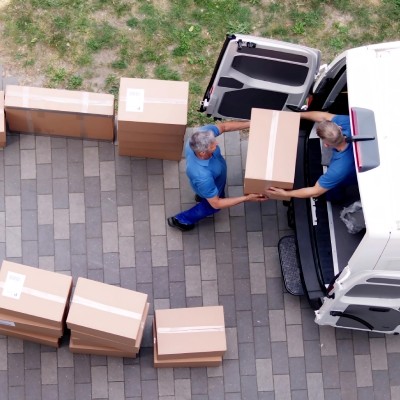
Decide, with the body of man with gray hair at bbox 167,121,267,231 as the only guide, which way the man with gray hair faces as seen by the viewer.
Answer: to the viewer's right

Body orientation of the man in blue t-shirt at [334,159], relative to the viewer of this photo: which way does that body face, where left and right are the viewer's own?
facing to the left of the viewer

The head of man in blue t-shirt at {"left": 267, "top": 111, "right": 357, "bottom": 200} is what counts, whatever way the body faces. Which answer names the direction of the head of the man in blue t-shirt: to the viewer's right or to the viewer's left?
to the viewer's left

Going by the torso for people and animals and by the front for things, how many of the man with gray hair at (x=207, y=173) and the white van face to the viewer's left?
0

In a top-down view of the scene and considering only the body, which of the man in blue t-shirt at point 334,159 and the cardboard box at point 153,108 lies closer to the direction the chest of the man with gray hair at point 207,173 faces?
the man in blue t-shirt

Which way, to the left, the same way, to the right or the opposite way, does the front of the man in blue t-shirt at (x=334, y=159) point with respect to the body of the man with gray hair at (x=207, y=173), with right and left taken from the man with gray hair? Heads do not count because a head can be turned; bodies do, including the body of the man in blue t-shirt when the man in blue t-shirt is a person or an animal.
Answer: the opposite way

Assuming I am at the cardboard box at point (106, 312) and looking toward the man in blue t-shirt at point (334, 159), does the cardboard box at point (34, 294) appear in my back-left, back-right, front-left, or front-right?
back-left

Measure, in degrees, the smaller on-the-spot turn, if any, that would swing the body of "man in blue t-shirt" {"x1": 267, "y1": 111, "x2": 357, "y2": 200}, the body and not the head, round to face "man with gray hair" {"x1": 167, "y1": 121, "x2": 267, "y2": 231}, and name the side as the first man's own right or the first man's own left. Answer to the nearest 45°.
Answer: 0° — they already face them

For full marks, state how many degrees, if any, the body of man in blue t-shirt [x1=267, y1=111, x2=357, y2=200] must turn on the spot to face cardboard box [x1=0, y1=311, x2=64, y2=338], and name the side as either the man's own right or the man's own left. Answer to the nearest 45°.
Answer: approximately 45° to the man's own left

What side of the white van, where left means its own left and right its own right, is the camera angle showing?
right

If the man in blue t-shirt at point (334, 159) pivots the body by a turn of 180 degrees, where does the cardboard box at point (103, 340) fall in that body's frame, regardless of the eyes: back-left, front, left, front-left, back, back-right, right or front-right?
back-right

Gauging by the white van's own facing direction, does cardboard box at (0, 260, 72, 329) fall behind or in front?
behind
